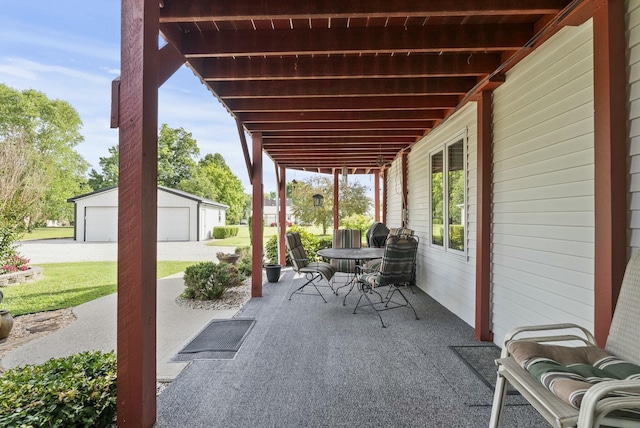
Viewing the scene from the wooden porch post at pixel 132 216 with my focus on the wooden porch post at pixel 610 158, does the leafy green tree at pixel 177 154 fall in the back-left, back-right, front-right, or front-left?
back-left

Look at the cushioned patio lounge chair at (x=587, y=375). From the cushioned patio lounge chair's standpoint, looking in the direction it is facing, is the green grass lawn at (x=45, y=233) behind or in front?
in front

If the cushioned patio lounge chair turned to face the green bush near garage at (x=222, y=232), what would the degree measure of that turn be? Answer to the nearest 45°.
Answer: approximately 90° to its right

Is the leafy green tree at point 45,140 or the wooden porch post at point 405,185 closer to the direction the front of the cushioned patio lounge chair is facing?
the leafy green tree

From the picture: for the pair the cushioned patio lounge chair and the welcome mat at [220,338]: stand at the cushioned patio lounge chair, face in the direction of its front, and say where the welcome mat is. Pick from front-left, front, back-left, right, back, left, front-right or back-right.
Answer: front-right

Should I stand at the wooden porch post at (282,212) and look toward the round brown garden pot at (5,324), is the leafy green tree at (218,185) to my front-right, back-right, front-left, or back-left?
back-right

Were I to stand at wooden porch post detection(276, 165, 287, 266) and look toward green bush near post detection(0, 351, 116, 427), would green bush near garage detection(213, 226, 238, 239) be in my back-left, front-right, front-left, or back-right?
back-right

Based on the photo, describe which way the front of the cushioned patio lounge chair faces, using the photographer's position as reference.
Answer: facing the viewer and to the left of the viewer

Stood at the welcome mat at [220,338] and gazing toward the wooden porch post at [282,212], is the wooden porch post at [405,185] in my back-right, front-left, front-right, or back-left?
front-right

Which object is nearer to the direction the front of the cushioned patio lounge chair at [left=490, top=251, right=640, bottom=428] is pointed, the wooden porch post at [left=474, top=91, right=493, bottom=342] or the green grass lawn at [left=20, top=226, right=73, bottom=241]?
the green grass lawn

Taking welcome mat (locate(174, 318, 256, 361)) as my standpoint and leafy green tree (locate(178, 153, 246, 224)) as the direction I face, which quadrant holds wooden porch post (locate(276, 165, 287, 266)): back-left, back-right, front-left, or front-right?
front-right

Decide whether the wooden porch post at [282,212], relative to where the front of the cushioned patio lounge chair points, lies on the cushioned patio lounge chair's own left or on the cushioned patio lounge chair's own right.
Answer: on the cushioned patio lounge chair's own right

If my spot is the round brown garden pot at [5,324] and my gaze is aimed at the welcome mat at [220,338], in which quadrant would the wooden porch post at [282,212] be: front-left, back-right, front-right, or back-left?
front-left

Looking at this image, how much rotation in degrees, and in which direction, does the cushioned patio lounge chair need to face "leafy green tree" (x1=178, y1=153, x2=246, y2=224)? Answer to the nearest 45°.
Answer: approximately 90° to its right

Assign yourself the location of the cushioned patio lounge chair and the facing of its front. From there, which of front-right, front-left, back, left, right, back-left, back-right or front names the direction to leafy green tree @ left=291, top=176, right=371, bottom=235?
right

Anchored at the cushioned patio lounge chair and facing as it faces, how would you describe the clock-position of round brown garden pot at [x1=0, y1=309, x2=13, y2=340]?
The round brown garden pot is roughly at 1 o'clock from the cushioned patio lounge chair.

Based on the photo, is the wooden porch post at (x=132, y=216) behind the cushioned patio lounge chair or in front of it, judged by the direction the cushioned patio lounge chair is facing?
in front
